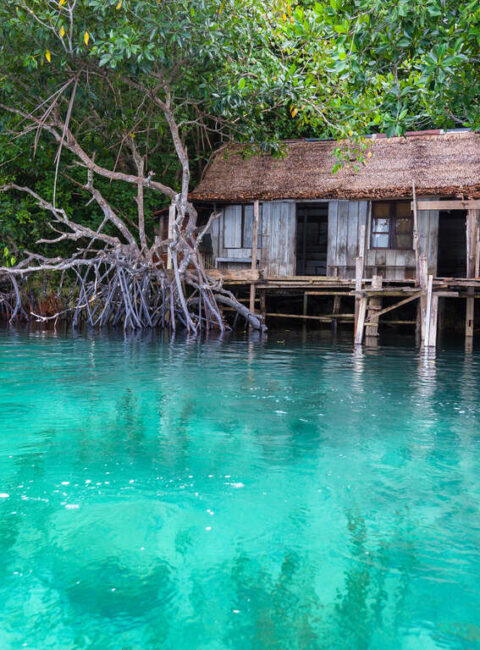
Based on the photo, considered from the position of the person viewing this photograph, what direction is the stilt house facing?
facing the viewer
